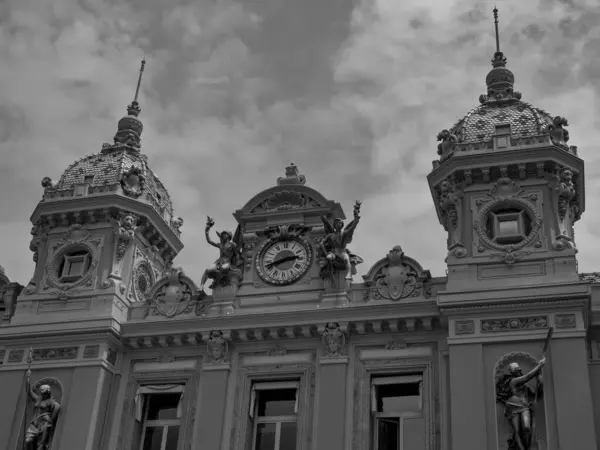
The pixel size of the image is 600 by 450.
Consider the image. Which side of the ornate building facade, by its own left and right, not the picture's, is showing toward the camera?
front
